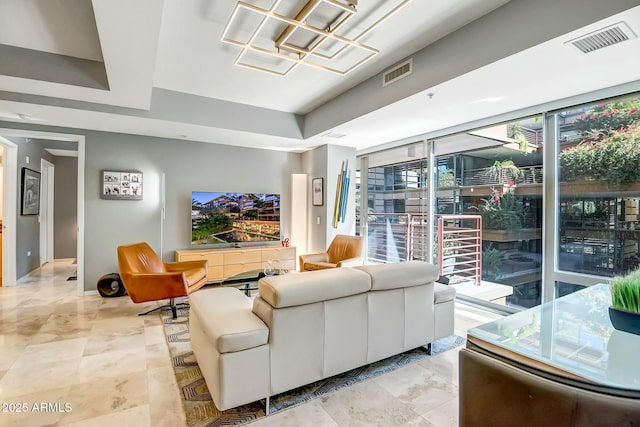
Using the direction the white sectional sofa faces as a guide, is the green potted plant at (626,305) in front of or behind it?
behind

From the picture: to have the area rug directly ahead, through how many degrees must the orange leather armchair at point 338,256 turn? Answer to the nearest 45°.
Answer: approximately 45° to its left

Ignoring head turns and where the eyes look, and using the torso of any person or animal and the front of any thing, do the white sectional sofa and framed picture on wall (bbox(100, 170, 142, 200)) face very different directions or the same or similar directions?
very different directions

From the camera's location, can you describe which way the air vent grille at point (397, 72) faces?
facing the viewer and to the left of the viewer

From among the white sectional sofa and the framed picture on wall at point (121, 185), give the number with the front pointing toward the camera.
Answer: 1

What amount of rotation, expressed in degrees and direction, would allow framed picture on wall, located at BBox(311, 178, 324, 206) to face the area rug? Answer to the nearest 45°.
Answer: approximately 45° to its left

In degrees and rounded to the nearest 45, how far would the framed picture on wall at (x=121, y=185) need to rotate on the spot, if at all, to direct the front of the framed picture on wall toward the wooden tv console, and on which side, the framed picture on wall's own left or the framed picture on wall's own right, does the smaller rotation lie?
approximately 90° to the framed picture on wall's own left

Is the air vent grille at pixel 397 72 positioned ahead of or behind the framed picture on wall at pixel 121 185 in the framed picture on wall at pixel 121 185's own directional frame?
ahead

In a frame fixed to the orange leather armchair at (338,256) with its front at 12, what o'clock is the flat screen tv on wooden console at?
The flat screen tv on wooden console is roughly at 2 o'clock from the orange leather armchair.

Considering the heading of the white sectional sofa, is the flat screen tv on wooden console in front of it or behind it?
in front

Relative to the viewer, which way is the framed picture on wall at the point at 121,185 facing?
toward the camera

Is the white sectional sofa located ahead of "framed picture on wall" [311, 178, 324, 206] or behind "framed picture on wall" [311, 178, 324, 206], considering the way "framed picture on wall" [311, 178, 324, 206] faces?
ahead

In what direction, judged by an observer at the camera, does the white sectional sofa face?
facing away from the viewer and to the left of the viewer
